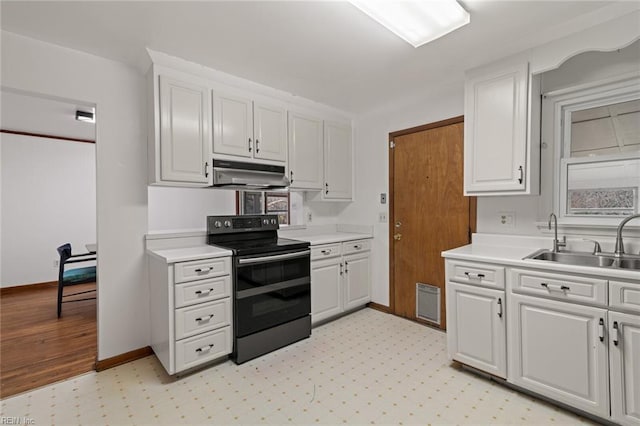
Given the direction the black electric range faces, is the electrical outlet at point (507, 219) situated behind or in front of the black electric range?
in front

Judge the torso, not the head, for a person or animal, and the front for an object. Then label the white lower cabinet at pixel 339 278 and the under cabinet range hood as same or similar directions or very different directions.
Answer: same or similar directions

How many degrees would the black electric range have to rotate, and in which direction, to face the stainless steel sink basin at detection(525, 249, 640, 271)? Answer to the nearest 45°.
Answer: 0° — it already faces it

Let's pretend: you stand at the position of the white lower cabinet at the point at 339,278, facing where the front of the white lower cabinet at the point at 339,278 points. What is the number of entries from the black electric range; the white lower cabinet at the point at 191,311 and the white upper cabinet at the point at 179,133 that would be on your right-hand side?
3

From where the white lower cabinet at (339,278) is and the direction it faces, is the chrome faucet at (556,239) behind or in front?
in front

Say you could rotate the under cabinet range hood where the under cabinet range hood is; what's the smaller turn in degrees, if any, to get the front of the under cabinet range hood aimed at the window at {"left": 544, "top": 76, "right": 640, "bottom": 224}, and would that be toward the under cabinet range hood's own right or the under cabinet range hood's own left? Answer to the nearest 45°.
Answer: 0° — it already faces it

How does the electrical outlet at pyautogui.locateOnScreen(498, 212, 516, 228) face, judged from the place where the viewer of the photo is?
facing the viewer

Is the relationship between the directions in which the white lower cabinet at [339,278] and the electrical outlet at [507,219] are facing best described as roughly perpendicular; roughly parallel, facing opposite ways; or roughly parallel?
roughly perpendicular

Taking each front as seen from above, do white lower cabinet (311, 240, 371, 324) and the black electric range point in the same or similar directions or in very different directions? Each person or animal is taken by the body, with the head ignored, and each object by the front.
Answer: same or similar directions

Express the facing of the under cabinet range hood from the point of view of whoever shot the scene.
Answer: facing the viewer and to the right of the viewer
